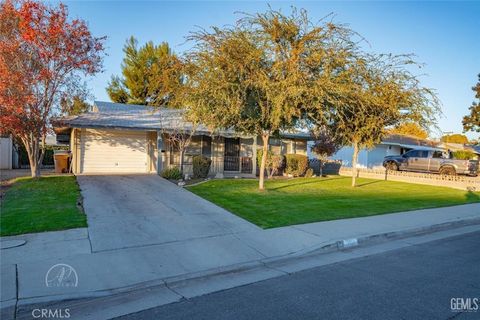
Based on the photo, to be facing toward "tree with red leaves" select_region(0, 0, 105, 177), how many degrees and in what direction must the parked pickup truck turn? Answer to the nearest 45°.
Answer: approximately 90° to its left

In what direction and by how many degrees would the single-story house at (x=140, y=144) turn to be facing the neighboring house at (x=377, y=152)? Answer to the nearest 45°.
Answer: approximately 135° to its left

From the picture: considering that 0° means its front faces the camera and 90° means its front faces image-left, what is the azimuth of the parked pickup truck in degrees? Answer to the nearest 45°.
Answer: approximately 135°

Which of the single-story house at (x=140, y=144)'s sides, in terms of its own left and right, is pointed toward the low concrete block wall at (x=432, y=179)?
left

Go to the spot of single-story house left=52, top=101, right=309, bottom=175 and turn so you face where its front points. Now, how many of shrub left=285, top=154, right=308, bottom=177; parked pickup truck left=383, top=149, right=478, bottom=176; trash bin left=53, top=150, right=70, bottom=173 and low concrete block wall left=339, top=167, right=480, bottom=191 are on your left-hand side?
3

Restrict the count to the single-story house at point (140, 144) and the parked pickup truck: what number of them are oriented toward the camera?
1

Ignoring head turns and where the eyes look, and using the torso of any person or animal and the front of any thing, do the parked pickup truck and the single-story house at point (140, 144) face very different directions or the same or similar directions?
very different directions

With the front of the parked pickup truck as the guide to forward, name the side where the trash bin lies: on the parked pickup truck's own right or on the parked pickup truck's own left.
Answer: on the parked pickup truck's own left
